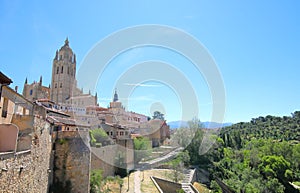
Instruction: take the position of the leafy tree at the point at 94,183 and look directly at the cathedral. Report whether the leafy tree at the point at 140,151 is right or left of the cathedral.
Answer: right

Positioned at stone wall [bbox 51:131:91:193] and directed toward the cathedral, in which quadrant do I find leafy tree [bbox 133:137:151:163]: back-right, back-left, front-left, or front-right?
front-right

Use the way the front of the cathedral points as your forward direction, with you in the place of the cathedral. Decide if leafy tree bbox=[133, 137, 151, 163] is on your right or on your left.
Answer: on your left

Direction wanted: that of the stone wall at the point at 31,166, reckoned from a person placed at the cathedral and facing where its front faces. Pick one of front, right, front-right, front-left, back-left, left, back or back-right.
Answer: front-left

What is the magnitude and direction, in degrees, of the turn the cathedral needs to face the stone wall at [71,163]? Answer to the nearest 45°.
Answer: approximately 45° to its left

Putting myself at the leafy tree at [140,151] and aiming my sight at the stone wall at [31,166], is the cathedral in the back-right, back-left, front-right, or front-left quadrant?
back-right

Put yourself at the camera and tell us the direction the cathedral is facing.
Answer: facing the viewer and to the left of the viewer

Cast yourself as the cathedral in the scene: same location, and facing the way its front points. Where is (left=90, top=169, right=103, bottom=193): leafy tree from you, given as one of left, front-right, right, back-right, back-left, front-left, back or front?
front-left
